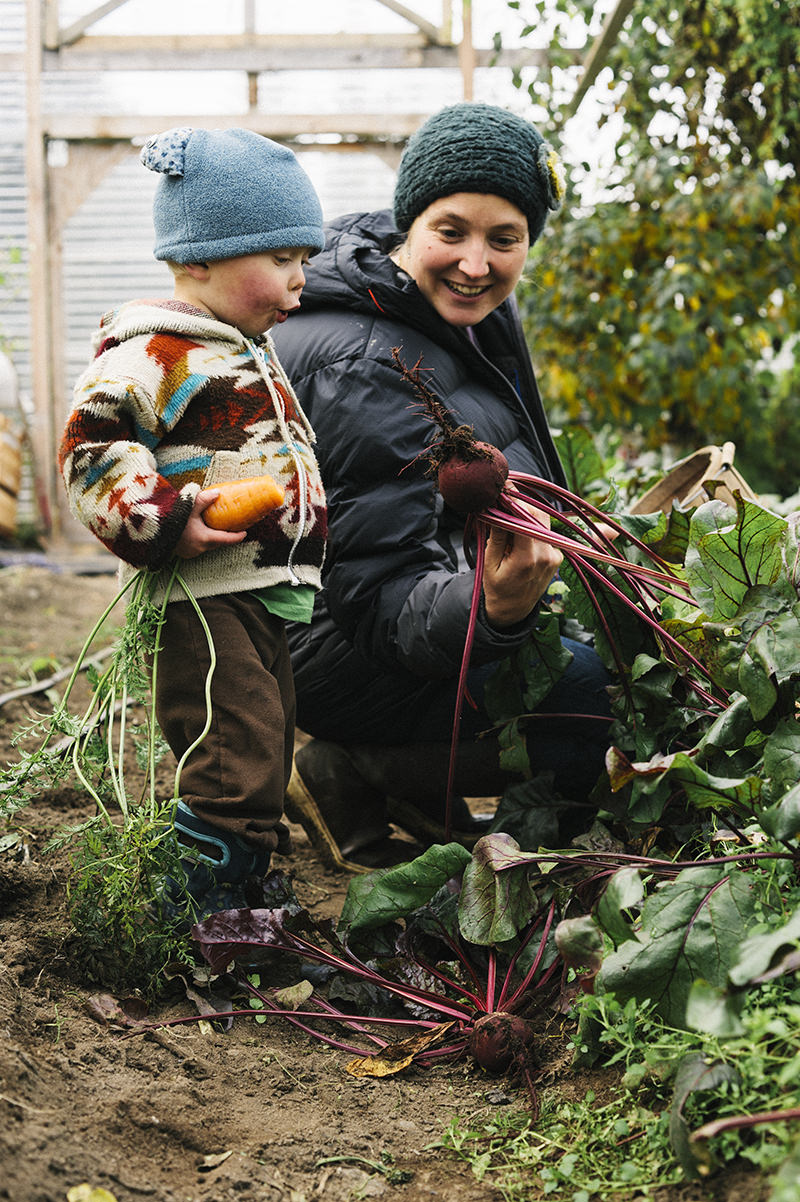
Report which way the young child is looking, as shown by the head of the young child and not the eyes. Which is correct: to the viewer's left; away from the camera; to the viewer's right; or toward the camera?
to the viewer's right

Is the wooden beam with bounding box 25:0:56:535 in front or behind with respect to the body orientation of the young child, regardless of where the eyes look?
behind

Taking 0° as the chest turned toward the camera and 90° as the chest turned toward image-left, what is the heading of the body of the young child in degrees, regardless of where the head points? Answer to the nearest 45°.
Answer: approximately 315°
